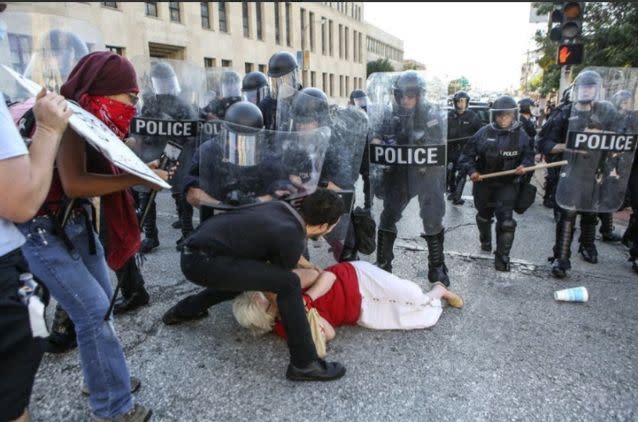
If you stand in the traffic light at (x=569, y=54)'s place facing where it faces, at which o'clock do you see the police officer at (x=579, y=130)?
The police officer is roughly at 12 o'clock from the traffic light.

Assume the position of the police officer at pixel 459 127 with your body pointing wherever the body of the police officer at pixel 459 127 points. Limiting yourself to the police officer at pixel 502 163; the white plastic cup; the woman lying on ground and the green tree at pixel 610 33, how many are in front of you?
3

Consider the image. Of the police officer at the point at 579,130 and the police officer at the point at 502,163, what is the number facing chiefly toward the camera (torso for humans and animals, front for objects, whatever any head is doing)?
2

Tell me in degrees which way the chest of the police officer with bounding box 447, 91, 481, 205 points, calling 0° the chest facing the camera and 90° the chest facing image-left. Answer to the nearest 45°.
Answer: approximately 0°

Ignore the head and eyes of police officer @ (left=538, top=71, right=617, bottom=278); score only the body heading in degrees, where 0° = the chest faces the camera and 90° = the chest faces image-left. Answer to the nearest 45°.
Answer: approximately 0°

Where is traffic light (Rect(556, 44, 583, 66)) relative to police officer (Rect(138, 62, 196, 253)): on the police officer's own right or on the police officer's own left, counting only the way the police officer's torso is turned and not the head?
on the police officer's own left

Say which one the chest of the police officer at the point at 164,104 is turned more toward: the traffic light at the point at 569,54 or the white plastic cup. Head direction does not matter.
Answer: the white plastic cup

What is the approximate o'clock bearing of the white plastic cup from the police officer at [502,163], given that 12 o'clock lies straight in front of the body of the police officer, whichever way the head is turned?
The white plastic cup is roughly at 11 o'clock from the police officer.

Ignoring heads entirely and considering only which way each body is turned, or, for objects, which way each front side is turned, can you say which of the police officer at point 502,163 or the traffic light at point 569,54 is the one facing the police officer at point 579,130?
the traffic light
